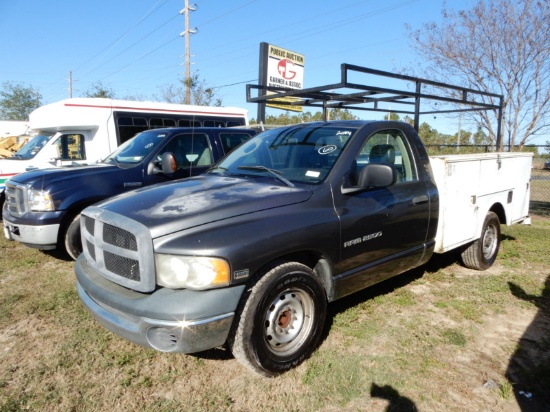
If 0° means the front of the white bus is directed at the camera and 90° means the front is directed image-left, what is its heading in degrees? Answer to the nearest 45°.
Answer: approximately 45°

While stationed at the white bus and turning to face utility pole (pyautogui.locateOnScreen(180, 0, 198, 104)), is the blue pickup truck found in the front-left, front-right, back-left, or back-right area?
back-right

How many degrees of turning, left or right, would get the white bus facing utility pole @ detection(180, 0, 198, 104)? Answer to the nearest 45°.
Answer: approximately 135° to its right

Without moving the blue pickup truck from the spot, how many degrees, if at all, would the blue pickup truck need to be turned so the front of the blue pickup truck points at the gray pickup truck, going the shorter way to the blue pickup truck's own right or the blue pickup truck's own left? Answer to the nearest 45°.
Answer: approximately 90° to the blue pickup truck's own left

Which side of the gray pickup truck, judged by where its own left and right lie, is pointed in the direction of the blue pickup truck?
right

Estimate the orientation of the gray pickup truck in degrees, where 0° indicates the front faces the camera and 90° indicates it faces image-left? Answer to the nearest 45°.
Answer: approximately 45°

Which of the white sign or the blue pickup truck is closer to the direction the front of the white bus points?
the blue pickup truck

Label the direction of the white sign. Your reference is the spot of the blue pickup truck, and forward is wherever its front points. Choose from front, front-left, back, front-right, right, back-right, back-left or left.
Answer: back

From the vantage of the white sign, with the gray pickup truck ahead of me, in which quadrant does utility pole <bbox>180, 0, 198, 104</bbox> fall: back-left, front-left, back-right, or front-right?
back-right

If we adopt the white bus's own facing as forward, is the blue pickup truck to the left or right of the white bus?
on its left

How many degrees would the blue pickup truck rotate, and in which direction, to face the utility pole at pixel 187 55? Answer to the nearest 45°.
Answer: approximately 135° to its right
